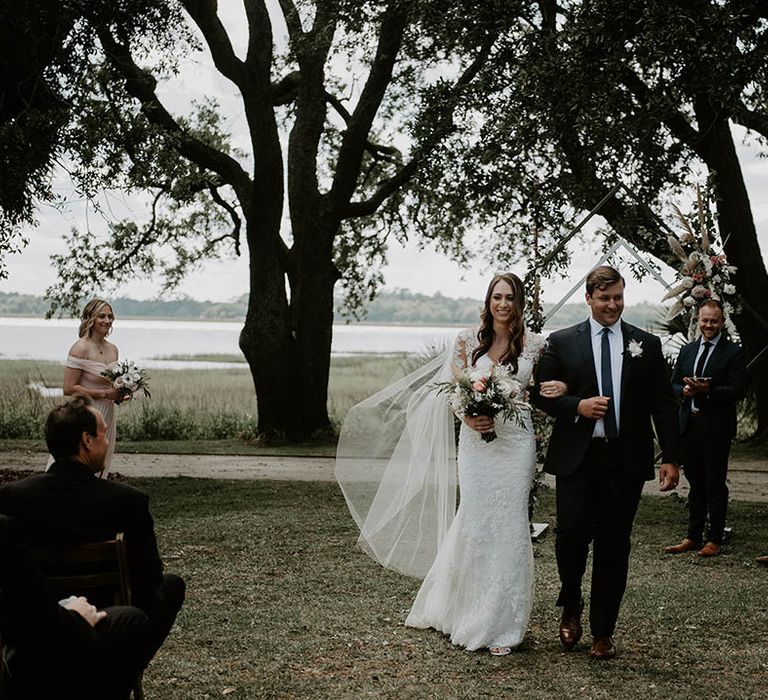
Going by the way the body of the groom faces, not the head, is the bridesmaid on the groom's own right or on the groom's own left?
on the groom's own right

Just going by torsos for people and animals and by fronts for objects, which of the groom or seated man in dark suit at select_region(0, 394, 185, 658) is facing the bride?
the seated man in dark suit

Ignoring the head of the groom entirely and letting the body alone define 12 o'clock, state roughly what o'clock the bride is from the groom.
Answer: The bride is roughly at 4 o'clock from the groom.

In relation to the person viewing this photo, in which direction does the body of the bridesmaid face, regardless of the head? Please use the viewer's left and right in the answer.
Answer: facing the viewer and to the right of the viewer

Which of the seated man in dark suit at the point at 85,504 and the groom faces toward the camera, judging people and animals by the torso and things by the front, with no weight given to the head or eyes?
the groom

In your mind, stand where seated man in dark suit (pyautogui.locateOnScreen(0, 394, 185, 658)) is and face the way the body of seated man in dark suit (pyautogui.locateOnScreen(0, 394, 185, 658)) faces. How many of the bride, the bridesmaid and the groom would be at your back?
0

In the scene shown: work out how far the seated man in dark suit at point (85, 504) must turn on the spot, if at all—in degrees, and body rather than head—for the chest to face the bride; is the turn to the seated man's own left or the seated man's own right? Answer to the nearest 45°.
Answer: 0° — they already face them

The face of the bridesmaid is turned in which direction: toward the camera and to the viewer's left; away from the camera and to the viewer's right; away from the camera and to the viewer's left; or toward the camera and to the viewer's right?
toward the camera and to the viewer's right

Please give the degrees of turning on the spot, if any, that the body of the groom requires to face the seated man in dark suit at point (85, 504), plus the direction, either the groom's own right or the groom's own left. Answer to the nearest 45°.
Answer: approximately 45° to the groom's own right

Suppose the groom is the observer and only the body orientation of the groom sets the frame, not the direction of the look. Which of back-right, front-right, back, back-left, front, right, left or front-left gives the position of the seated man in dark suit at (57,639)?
front-right

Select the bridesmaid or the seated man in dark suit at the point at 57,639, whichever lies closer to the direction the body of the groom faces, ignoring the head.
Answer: the seated man in dark suit

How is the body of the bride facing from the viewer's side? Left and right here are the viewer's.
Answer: facing the viewer

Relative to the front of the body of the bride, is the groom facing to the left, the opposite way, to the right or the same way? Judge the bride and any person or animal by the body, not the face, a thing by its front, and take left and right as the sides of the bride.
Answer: the same way

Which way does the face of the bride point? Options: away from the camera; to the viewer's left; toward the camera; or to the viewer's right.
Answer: toward the camera

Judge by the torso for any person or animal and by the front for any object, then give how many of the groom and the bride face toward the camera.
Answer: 2

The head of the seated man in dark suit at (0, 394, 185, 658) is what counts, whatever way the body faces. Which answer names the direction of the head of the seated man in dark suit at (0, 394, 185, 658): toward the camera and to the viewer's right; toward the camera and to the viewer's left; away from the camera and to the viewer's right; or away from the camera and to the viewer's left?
away from the camera and to the viewer's right
